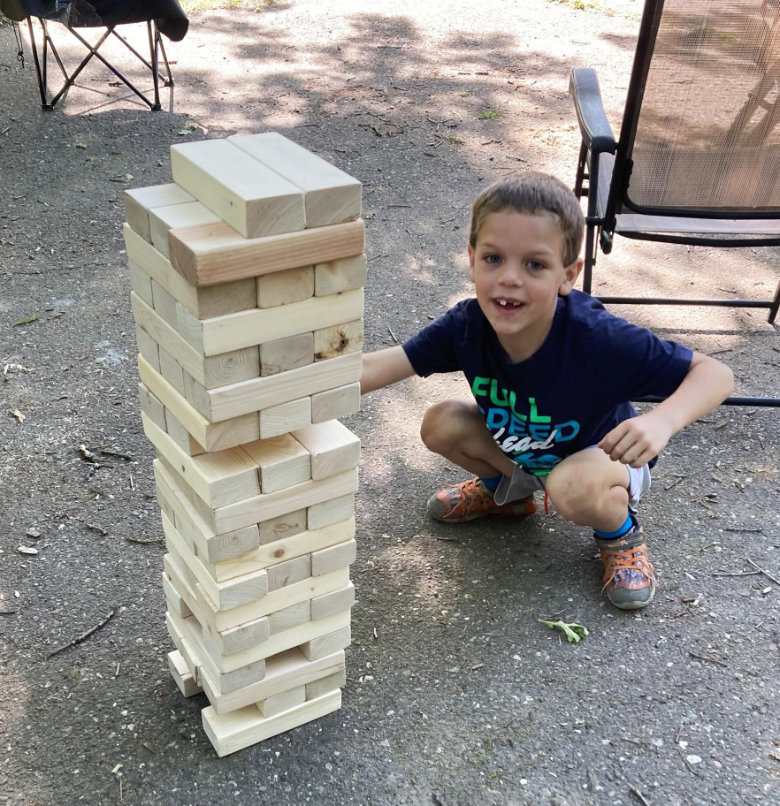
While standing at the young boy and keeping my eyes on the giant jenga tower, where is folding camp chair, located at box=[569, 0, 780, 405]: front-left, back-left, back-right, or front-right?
back-right

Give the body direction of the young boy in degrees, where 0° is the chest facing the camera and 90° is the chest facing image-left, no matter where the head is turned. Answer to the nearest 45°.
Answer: approximately 45°

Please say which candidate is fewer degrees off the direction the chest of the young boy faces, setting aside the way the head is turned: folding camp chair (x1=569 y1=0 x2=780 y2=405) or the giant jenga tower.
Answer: the giant jenga tower

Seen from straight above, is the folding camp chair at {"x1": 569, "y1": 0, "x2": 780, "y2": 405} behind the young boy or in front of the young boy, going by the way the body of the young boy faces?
behind
